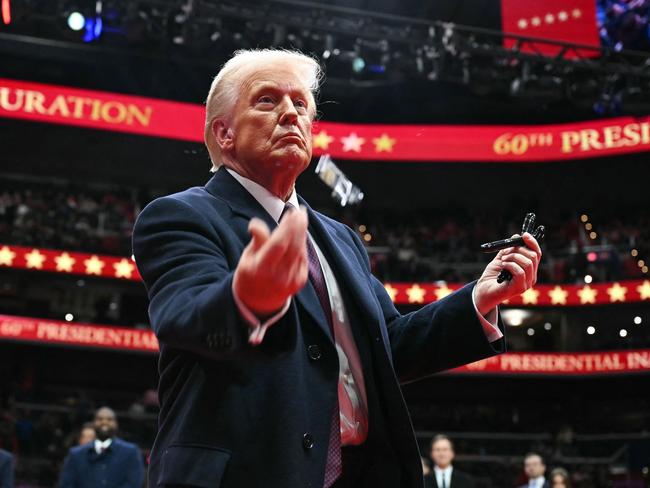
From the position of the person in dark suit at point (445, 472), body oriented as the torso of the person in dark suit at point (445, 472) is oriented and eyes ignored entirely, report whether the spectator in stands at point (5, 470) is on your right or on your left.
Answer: on your right

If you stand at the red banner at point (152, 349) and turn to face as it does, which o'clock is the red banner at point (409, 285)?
the red banner at point (409, 285) is roughly at 9 o'clock from the red banner at point (152, 349).

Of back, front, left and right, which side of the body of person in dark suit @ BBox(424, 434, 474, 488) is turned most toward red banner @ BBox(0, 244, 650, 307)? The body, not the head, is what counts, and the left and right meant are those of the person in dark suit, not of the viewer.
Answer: back
